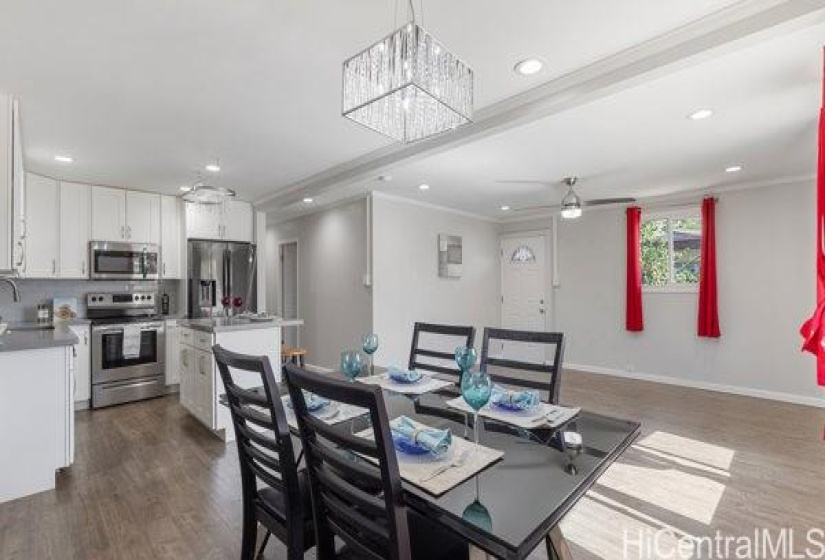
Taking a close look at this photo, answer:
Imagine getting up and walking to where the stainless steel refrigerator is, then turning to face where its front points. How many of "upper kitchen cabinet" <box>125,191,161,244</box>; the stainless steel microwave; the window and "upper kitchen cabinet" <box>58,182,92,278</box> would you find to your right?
3

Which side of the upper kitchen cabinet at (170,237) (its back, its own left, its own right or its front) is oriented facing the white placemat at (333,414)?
front

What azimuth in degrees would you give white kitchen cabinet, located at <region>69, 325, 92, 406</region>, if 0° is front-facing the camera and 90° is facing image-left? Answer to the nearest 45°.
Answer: approximately 0°

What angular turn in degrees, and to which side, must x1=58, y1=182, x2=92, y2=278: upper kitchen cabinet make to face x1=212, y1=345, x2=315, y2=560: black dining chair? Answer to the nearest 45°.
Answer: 0° — it already faces it

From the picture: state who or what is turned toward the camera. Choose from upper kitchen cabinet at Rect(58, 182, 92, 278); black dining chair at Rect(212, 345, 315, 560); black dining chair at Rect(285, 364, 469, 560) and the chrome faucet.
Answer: the upper kitchen cabinet

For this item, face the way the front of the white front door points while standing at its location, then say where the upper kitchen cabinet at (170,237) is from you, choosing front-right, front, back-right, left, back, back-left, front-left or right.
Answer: front-right

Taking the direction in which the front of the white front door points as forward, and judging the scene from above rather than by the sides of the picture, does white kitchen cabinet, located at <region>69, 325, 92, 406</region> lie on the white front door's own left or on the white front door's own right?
on the white front door's own right

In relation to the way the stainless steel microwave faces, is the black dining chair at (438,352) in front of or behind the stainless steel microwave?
in front

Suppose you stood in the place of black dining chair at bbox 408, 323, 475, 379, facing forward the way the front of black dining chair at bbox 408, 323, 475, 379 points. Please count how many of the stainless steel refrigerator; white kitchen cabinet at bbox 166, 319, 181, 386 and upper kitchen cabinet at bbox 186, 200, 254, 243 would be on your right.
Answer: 3

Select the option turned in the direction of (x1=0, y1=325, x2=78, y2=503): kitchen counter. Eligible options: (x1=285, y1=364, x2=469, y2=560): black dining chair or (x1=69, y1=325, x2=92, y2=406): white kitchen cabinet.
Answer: the white kitchen cabinet

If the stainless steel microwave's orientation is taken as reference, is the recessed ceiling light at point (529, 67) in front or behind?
in front

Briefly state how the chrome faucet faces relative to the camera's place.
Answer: facing to the right of the viewer

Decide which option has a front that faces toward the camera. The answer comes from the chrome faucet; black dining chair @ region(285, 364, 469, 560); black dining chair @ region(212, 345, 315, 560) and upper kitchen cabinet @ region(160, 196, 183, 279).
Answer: the upper kitchen cabinet
